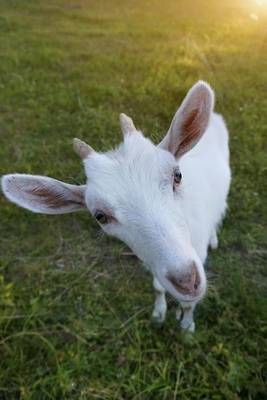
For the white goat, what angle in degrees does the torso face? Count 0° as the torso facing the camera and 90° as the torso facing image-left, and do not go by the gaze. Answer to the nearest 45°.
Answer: approximately 0°
